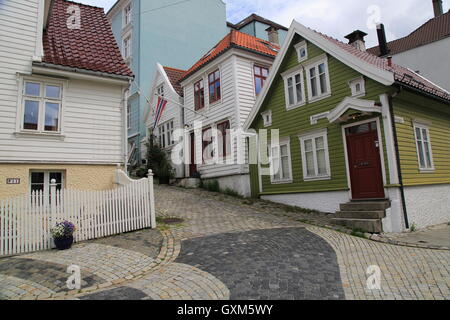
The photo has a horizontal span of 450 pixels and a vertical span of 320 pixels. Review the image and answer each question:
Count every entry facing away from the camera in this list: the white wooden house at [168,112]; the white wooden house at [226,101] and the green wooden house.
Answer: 0

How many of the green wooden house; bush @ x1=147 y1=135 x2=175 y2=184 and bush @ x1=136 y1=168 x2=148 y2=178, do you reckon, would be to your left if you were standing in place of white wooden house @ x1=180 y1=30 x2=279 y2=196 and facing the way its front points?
1

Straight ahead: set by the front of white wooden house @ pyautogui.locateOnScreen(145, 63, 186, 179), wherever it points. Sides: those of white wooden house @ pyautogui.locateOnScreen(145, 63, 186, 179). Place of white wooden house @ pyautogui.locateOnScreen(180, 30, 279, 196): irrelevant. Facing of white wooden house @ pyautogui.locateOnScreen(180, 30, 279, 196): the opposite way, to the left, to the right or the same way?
the same way

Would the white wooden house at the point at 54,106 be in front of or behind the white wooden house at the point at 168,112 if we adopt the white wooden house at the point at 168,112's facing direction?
in front

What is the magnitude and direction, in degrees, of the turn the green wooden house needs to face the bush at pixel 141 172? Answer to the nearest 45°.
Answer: approximately 45° to its right

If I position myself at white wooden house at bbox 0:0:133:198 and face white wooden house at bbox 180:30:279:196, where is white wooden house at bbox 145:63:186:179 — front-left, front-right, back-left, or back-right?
front-left

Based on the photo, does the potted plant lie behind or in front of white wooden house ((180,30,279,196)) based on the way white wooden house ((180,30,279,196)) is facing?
in front

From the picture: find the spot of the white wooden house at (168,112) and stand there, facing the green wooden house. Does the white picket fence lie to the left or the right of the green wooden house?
right

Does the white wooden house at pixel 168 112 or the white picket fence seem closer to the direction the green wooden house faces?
the white picket fence

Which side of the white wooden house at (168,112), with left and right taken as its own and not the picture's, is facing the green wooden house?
left

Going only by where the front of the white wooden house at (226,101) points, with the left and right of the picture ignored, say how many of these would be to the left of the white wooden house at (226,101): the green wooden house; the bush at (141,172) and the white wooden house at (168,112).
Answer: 1

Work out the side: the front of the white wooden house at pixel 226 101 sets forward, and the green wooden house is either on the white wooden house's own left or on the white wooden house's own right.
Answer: on the white wooden house's own left

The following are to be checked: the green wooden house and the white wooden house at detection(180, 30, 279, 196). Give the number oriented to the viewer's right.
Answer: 0

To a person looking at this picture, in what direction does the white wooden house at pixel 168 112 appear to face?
facing the viewer and to the left of the viewer
